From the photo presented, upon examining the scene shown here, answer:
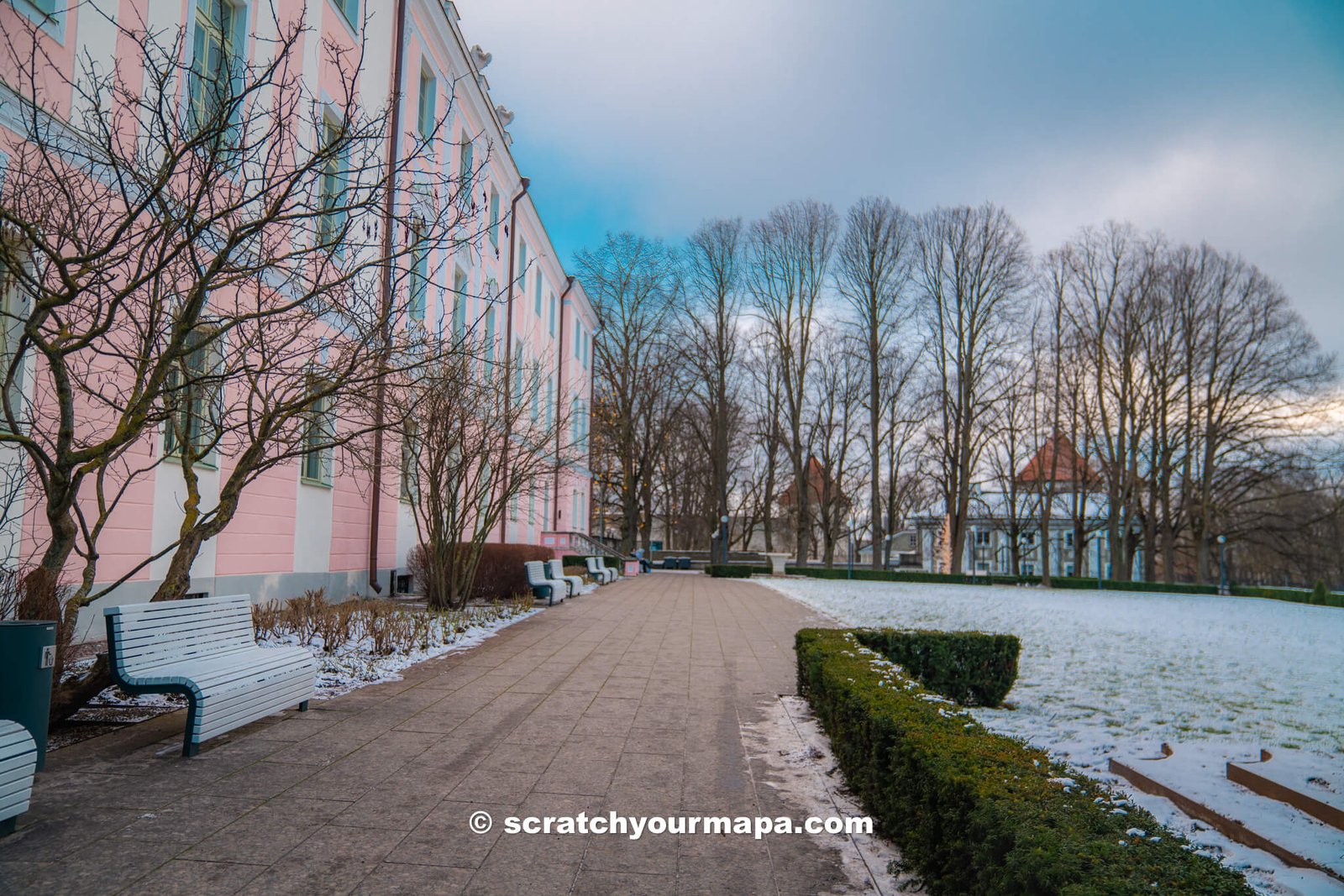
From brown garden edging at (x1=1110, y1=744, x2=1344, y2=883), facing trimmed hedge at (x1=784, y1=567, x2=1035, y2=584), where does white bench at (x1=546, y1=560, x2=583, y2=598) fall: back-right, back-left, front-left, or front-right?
front-left

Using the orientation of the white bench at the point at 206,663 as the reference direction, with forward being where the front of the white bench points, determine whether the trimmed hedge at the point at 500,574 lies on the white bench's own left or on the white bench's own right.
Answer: on the white bench's own left

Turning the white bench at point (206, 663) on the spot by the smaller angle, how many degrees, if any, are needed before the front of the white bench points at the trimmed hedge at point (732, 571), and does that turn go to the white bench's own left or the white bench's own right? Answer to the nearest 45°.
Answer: approximately 90° to the white bench's own left

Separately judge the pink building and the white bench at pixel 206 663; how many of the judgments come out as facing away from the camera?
0

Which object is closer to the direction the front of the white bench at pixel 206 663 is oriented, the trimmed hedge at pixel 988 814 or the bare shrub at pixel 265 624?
the trimmed hedge

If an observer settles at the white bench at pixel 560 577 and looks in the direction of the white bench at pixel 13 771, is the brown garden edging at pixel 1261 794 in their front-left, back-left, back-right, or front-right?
front-left

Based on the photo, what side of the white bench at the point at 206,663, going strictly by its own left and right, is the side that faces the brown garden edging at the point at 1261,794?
front

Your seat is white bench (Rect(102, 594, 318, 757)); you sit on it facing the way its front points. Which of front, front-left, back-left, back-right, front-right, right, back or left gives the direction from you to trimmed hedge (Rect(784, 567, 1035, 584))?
left

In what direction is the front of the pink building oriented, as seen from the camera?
facing the viewer and to the right of the viewer

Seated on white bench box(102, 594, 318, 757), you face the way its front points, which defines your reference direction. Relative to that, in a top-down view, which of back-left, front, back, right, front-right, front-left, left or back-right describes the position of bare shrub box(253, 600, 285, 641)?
back-left

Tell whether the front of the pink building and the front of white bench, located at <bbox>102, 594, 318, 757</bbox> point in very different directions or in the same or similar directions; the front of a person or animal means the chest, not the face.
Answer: same or similar directions
